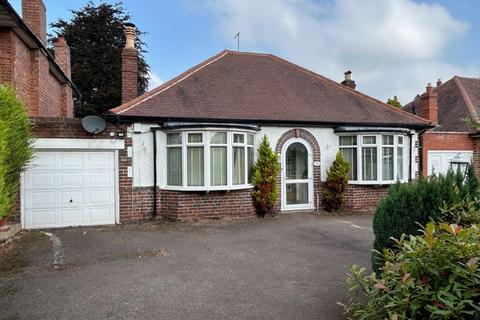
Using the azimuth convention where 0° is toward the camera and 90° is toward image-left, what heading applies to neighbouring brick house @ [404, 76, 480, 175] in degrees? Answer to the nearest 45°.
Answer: approximately 0°

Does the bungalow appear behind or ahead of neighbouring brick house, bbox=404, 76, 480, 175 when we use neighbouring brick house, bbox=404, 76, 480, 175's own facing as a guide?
ahead

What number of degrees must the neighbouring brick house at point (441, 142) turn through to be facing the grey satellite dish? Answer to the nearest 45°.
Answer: approximately 45° to its right

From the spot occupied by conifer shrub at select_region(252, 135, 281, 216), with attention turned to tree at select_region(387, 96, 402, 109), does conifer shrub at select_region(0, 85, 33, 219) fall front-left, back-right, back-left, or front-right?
back-left

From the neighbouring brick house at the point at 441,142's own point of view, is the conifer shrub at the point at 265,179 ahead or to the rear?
ahead

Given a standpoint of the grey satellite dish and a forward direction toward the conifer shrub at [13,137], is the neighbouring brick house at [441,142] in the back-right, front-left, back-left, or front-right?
back-left

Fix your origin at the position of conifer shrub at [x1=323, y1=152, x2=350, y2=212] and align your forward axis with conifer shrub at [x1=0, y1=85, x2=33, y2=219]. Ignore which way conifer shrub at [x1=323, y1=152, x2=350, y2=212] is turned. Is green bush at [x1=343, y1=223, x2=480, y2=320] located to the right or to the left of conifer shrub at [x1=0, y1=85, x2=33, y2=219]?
left

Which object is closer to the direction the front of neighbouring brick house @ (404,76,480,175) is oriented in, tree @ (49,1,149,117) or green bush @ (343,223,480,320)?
the green bush

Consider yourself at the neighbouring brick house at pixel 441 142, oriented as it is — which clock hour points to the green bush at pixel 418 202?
The green bush is roughly at 12 o'clock from the neighbouring brick house.

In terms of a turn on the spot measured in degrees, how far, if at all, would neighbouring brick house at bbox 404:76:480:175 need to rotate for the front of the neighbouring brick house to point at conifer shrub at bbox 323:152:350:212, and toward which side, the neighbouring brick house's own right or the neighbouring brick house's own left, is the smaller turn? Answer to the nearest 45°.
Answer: approximately 45° to the neighbouring brick house's own right

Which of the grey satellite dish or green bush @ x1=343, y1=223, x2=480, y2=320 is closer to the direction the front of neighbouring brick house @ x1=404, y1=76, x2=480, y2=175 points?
the green bush

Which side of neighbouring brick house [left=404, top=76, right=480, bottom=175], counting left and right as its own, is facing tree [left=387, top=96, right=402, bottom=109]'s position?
back
